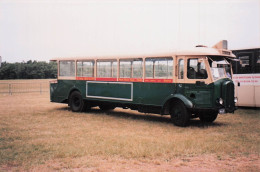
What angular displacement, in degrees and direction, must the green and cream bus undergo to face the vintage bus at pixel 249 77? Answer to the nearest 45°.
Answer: approximately 90° to its left

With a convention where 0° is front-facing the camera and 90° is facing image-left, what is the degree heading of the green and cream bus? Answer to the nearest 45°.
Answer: approximately 315°
